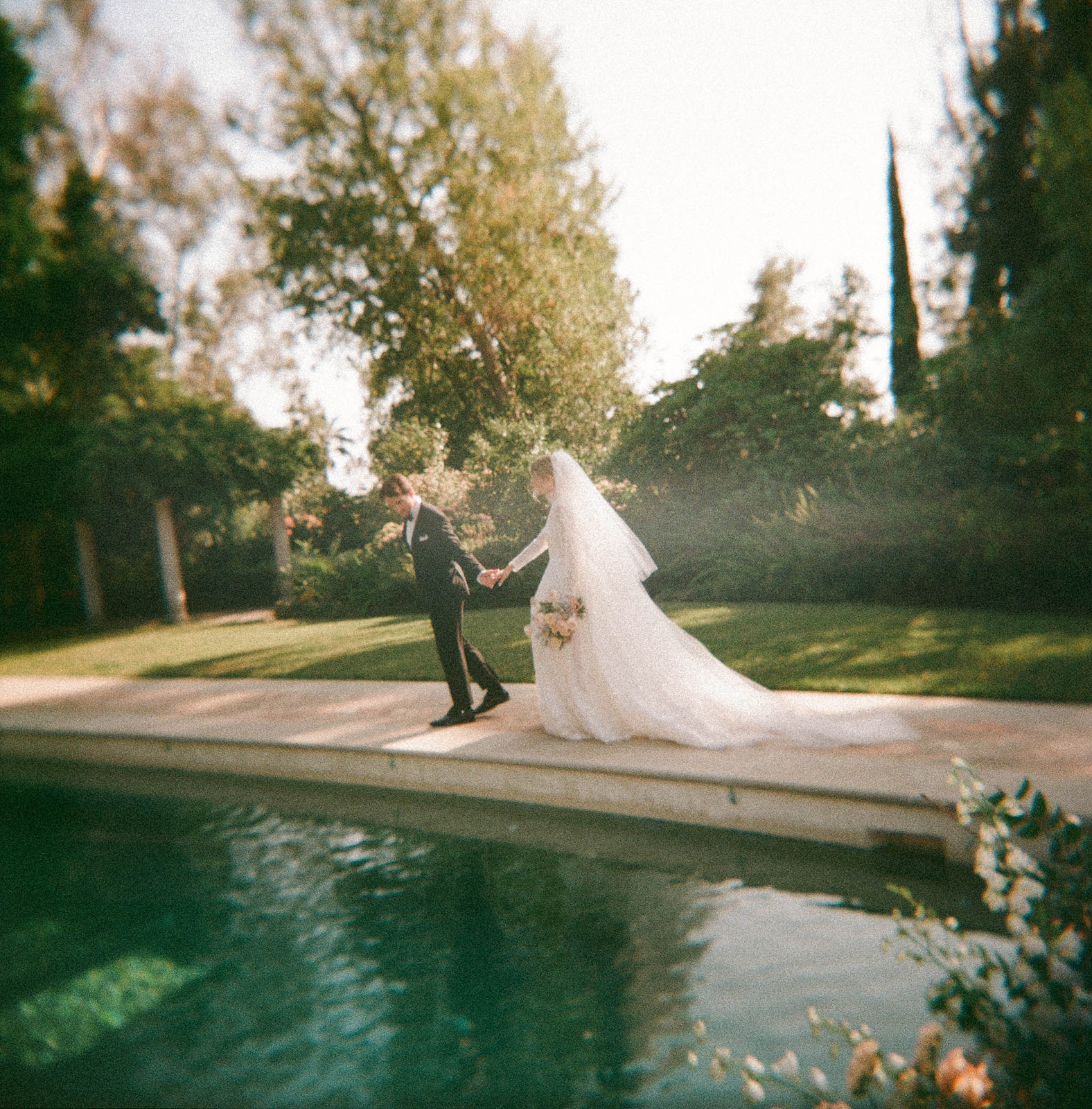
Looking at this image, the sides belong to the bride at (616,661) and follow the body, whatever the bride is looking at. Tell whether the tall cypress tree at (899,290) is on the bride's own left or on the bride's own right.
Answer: on the bride's own right

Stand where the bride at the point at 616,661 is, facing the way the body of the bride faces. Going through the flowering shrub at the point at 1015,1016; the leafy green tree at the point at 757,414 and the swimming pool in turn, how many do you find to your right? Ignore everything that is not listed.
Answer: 1

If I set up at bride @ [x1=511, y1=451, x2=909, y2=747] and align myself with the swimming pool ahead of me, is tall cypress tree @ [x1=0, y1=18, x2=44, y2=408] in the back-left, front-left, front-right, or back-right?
back-right

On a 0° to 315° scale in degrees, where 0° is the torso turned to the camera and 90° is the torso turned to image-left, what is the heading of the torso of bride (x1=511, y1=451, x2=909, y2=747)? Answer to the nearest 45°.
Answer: approximately 90°

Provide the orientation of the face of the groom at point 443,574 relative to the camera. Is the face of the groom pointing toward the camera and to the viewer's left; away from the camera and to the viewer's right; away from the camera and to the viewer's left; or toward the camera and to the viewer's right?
toward the camera and to the viewer's left

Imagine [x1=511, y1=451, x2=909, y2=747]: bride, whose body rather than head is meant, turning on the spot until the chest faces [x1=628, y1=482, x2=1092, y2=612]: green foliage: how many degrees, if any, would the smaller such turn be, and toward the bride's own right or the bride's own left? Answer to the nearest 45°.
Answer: approximately 135° to the bride's own right

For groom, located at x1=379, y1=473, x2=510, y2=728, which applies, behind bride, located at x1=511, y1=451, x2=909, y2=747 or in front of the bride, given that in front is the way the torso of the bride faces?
in front

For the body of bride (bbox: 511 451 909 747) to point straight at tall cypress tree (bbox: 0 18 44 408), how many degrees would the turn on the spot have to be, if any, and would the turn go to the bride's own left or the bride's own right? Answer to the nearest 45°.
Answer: approximately 45° to the bride's own right

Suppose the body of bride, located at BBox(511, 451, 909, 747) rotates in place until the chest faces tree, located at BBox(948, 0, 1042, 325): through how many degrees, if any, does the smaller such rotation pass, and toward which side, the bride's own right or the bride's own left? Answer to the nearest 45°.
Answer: approximately 135° to the bride's own right

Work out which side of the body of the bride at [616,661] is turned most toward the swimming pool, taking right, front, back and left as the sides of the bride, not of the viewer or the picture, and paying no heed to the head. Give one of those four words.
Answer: left

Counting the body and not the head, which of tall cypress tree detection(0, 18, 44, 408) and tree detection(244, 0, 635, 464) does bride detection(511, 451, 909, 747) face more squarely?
the tall cypress tree

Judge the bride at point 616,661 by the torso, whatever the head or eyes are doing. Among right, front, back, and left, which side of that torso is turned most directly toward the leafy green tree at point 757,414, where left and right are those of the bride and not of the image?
right
